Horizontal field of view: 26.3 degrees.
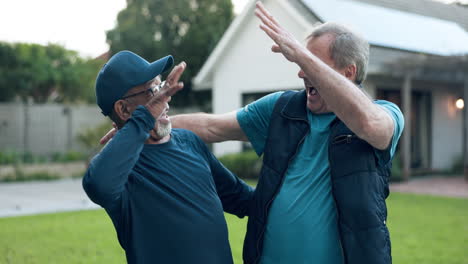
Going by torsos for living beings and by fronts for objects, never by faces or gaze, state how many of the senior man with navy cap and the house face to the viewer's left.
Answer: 0

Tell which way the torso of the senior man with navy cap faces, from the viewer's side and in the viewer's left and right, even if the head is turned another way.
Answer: facing the viewer and to the right of the viewer

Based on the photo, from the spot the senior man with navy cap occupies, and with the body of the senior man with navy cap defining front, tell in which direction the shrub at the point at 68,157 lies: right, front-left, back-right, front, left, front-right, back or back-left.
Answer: back-left

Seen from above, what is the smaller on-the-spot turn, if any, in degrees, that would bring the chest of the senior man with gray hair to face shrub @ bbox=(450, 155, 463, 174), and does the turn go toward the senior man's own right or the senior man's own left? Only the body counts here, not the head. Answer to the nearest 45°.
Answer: approximately 135° to the senior man's own right

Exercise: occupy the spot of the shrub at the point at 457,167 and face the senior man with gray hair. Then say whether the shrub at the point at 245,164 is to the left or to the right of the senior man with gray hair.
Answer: right

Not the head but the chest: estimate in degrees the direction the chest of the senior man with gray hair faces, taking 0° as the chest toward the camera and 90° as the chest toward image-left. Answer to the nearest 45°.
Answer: approximately 45°

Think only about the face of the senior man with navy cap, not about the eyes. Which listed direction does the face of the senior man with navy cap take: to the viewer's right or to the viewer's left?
to the viewer's right

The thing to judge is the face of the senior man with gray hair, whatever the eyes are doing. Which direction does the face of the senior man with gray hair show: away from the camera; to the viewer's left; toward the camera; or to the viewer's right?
to the viewer's left

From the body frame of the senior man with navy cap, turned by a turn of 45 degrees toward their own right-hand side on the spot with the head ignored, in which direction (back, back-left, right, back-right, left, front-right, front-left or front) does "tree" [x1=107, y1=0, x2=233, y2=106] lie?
back

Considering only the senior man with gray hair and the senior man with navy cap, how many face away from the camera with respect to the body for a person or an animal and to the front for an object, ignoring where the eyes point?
0
